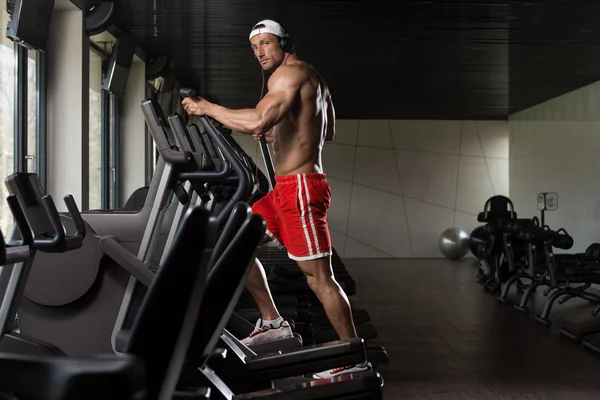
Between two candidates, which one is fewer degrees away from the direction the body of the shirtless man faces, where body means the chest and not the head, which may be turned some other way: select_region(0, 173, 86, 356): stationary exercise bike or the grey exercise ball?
the stationary exercise bike

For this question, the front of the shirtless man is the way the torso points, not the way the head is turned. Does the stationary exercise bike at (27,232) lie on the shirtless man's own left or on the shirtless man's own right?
on the shirtless man's own left

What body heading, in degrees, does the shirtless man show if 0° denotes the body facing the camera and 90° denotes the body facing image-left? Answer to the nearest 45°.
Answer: approximately 90°

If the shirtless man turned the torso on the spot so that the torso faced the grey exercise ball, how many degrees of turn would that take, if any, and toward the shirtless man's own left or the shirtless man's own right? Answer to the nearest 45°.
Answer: approximately 90° to the shirtless man's own right

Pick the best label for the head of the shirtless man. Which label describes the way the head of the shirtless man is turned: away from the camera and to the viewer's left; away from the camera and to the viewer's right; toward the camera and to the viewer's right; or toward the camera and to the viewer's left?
toward the camera and to the viewer's left
